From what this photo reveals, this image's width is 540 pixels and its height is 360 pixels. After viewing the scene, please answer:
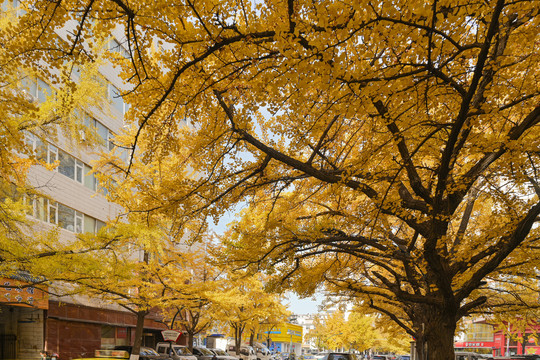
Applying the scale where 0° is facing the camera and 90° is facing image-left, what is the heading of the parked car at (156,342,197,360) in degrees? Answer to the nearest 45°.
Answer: approximately 315°

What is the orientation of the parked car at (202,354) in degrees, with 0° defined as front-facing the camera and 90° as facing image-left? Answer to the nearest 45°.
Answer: approximately 315°
